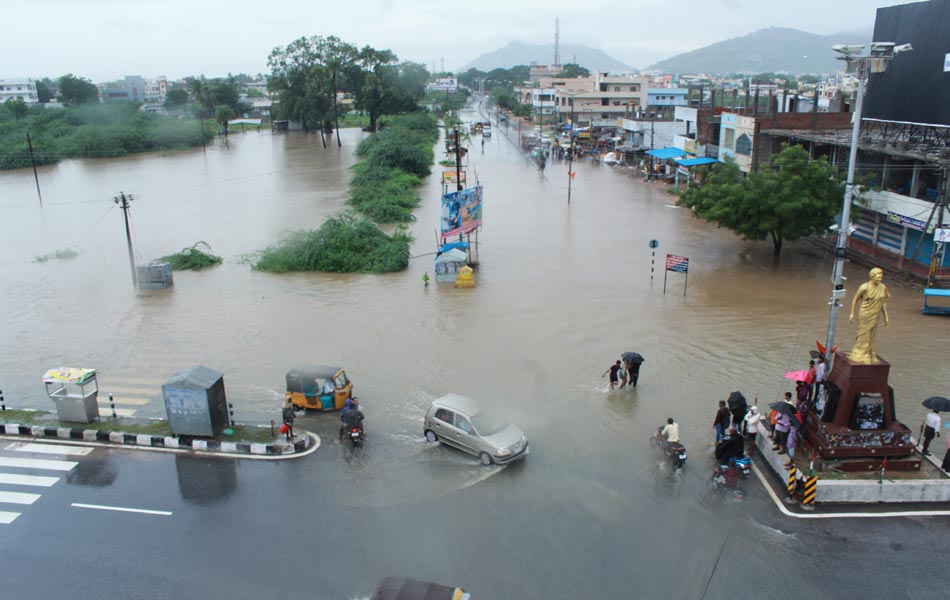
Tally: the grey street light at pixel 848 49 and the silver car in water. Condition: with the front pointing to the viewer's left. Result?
1

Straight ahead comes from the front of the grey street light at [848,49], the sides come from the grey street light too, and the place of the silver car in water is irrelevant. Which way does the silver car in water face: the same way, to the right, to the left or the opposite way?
the opposite way

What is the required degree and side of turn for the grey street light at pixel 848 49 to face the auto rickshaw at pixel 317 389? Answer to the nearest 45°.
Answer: approximately 45° to its left

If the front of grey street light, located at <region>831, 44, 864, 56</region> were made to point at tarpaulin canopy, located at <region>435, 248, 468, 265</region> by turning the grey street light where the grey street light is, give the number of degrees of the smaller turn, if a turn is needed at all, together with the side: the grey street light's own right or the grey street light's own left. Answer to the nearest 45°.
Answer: approximately 45° to the grey street light's own right

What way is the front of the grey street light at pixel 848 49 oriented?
to the viewer's left

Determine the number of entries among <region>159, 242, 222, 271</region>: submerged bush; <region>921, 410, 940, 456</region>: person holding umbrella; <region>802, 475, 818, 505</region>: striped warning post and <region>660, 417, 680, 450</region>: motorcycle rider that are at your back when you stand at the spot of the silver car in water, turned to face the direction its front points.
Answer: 1

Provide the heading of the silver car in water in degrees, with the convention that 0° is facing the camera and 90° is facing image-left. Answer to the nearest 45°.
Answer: approximately 315°
